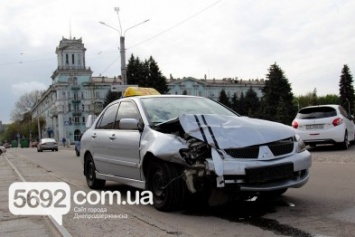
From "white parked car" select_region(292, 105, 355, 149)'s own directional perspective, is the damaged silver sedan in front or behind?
behind

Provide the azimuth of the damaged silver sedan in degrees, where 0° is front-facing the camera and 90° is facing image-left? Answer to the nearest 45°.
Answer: approximately 315°

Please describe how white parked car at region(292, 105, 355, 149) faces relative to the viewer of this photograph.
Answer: facing away from the viewer and to the right of the viewer

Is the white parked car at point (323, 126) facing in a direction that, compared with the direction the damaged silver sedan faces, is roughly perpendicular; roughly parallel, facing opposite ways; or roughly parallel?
roughly perpendicular

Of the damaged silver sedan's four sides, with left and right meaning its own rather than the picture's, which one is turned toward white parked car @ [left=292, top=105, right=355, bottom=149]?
left
